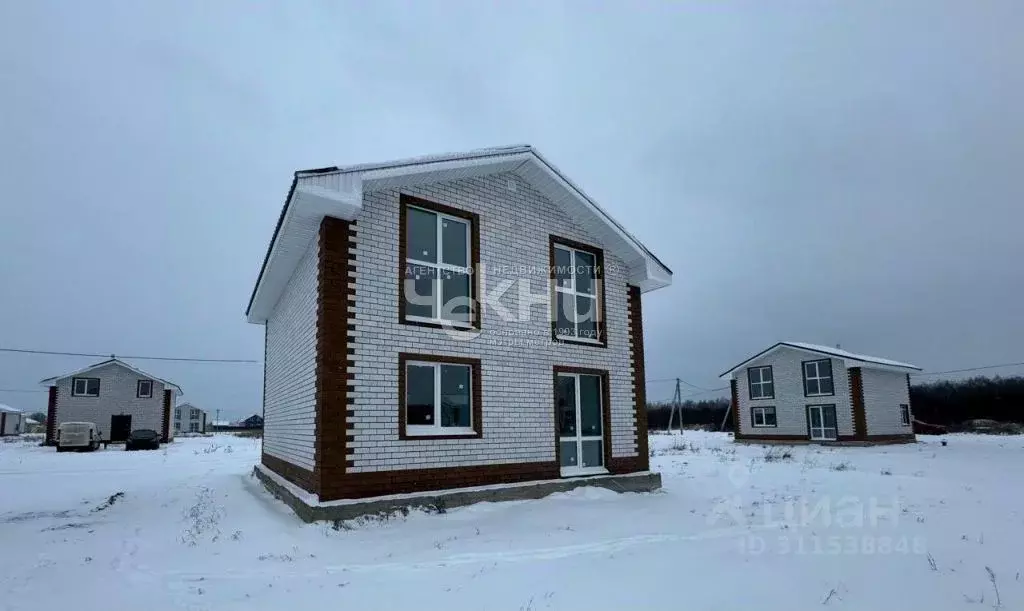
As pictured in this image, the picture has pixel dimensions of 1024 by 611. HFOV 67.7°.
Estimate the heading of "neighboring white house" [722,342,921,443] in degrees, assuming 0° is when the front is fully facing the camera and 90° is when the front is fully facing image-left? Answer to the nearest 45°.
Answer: approximately 45°

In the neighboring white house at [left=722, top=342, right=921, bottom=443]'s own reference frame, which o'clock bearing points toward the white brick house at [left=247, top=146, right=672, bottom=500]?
The white brick house is roughly at 11 o'clock from the neighboring white house.

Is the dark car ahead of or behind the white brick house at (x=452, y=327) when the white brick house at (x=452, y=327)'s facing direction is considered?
behind

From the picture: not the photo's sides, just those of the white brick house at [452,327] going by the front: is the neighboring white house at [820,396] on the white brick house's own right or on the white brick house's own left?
on the white brick house's own left

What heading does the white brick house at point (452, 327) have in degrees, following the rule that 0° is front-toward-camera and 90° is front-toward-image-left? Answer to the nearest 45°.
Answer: approximately 315°

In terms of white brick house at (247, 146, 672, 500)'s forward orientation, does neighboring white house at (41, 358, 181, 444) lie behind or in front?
behind

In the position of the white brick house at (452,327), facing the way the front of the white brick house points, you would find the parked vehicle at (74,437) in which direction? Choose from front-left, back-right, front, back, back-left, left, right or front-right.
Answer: back

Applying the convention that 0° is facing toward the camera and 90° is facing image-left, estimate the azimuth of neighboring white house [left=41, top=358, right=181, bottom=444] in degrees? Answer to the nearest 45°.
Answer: approximately 0°
